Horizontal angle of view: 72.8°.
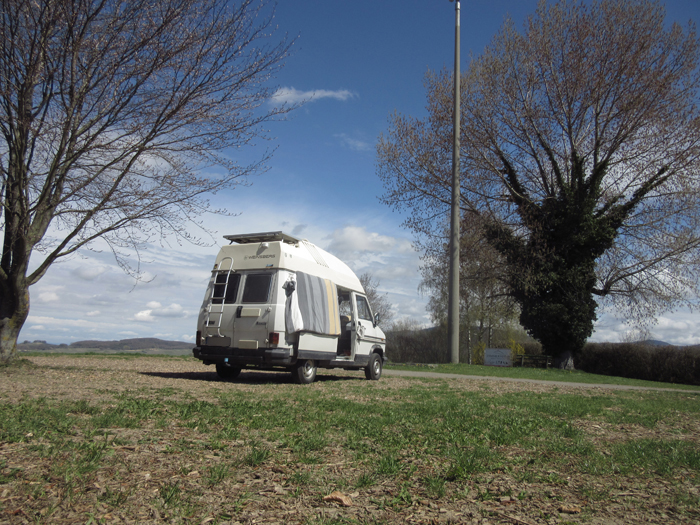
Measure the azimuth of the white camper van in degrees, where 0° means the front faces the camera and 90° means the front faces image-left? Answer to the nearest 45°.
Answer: approximately 225°

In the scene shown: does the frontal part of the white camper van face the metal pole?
yes

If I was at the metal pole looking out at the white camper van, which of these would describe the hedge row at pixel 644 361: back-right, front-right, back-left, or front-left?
back-left

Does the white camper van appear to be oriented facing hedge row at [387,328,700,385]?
yes
